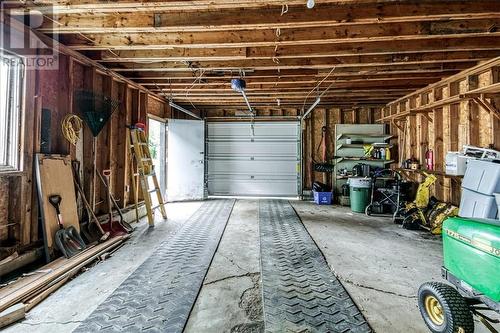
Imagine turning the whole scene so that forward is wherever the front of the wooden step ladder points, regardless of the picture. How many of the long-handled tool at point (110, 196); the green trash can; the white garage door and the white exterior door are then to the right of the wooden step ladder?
1

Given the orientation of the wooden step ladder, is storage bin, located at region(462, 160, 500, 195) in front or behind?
in front

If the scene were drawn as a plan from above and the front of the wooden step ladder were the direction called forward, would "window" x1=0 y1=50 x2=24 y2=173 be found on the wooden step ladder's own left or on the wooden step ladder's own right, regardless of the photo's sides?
on the wooden step ladder's own right

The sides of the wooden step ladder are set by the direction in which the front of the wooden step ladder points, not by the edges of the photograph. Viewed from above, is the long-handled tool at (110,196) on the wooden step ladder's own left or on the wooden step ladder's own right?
on the wooden step ladder's own right

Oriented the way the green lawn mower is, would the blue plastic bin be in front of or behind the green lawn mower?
in front

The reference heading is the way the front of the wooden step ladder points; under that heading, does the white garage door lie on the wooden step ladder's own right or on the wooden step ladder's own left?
on the wooden step ladder's own left

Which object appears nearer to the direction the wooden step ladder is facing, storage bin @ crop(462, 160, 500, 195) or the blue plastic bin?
the storage bin

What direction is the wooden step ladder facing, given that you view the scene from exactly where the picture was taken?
facing the viewer and to the right of the viewer

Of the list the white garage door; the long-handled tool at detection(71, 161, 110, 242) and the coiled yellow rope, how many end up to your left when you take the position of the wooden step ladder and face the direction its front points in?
1

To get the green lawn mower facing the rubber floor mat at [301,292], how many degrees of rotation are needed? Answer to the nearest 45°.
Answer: approximately 45° to its left

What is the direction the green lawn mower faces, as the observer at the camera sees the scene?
facing away from the viewer and to the left of the viewer

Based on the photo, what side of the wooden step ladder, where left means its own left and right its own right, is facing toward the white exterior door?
left
